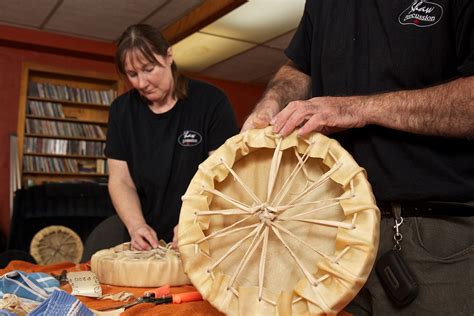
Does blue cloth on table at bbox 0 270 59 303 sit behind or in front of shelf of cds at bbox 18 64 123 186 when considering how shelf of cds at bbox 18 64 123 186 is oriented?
in front

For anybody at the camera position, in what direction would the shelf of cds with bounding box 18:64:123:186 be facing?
facing the viewer and to the right of the viewer

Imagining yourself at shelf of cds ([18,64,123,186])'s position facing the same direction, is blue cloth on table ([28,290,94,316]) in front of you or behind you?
in front
